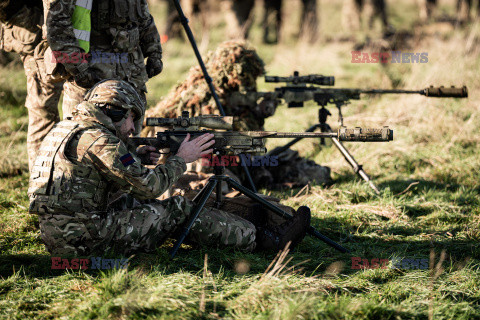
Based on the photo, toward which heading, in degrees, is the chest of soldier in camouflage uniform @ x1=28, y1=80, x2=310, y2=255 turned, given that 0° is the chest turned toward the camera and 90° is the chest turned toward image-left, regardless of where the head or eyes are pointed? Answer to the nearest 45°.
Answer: approximately 270°

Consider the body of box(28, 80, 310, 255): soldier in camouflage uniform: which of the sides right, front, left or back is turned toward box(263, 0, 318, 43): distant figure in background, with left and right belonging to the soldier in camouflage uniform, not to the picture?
left

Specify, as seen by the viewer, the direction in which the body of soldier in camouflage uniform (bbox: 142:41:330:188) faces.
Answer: to the viewer's right

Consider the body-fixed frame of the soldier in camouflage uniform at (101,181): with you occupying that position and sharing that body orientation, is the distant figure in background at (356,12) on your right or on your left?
on your left

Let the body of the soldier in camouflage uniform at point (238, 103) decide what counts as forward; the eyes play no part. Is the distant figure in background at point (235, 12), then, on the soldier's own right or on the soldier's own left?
on the soldier's own left

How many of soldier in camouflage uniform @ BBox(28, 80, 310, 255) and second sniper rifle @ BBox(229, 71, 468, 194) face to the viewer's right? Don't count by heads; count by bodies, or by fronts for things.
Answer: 2

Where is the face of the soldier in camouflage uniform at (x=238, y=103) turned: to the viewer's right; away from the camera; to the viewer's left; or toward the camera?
to the viewer's right

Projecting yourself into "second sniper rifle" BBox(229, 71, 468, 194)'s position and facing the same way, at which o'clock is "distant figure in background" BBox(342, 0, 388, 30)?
The distant figure in background is roughly at 9 o'clock from the second sniper rifle.

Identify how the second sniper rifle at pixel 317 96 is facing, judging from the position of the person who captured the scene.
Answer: facing to the right of the viewer
